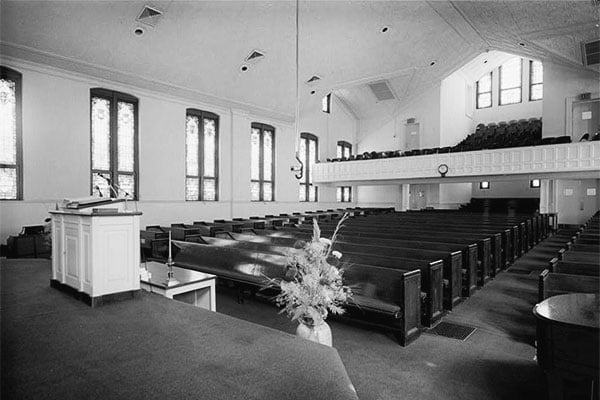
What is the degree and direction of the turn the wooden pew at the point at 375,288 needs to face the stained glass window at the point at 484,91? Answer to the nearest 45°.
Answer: approximately 180°

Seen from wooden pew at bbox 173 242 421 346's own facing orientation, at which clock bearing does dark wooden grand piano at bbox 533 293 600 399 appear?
The dark wooden grand piano is roughly at 10 o'clock from the wooden pew.

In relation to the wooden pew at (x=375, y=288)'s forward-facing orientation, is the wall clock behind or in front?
behind

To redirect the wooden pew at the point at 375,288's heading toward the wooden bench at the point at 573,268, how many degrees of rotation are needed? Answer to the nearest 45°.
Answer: approximately 135° to its left

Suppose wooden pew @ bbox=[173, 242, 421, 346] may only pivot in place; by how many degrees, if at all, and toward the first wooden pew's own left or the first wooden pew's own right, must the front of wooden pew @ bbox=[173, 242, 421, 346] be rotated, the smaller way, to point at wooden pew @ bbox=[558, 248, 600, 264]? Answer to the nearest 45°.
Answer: approximately 135° to the first wooden pew's own left

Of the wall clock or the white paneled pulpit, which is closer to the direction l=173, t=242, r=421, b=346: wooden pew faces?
the white paneled pulpit

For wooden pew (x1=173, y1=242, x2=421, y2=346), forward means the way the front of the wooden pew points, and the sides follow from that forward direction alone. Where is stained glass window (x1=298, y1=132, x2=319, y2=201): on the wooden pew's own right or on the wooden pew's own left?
on the wooden pew's own right

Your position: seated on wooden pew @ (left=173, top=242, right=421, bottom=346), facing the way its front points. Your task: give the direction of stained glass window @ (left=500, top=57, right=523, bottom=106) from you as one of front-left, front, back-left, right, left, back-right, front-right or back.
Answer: back

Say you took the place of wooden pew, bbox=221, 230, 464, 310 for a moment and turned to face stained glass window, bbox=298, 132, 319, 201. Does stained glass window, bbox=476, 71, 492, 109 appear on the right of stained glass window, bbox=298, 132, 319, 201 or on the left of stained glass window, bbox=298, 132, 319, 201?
right

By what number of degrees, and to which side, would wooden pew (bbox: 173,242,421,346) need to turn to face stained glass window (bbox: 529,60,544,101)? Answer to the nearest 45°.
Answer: approximately 180°

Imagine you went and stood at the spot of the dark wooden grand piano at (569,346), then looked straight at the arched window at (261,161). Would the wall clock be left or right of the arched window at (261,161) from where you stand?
right

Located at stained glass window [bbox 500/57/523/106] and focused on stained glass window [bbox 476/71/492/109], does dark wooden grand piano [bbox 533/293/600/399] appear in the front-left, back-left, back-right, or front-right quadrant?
back-left

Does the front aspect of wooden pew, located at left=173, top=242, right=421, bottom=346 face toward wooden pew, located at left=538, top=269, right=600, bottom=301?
no

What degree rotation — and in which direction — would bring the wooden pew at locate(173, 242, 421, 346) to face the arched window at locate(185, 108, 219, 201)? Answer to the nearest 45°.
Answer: approximately 90° to its right

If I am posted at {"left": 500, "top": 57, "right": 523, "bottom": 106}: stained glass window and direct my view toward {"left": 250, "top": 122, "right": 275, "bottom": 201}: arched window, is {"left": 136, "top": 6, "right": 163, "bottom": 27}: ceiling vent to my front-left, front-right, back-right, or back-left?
front-left

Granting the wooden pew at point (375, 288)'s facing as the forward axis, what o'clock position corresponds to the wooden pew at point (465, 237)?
the wooden pew at point (465, 237) is roughly at 6 o'clock from the wooden pew at point (375, 288).
